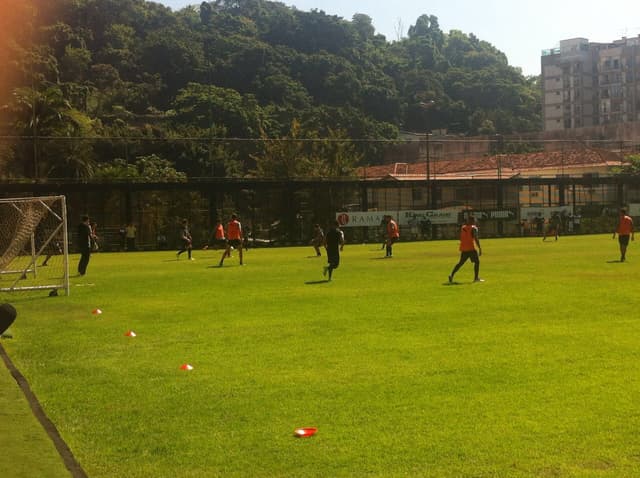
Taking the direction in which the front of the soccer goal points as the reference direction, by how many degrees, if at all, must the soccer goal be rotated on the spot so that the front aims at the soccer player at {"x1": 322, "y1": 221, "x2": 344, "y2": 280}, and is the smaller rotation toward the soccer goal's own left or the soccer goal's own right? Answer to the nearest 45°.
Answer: approximately 45° to the soccer goal's own right

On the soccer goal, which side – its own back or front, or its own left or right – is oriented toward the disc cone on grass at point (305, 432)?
right

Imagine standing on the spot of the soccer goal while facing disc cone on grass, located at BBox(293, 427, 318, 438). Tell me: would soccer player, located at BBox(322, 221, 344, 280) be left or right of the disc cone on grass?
left

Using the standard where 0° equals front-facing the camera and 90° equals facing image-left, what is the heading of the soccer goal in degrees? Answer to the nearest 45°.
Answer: approximately 270°

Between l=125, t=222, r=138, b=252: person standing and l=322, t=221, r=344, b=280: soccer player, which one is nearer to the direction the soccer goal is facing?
the soccer player

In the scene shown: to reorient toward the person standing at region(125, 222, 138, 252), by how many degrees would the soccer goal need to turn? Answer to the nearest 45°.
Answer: approximately 90° to its left

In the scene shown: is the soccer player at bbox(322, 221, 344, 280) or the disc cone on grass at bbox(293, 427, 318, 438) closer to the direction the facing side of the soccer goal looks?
the soccer player
